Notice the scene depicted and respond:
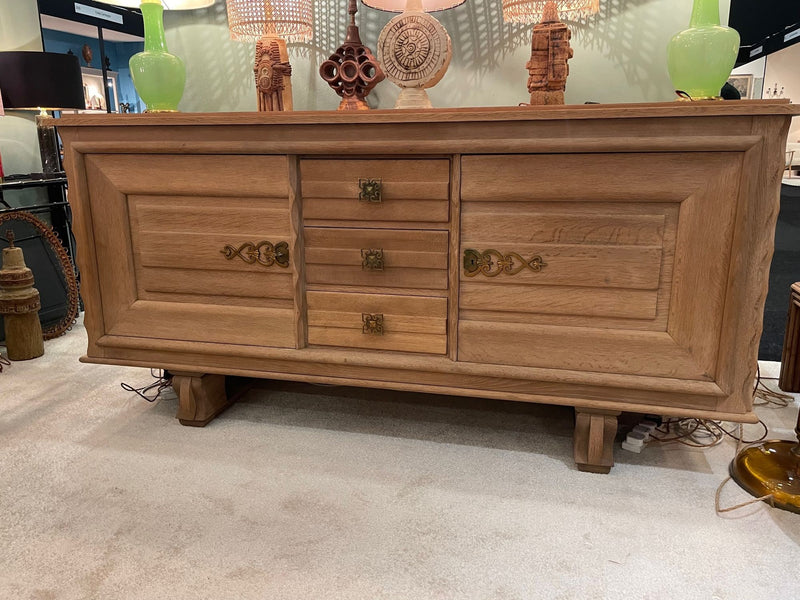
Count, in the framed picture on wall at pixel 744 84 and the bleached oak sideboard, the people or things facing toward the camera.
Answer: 2

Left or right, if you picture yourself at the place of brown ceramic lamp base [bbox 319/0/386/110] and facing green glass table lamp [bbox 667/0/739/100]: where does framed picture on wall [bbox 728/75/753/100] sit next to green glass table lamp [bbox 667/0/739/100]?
left

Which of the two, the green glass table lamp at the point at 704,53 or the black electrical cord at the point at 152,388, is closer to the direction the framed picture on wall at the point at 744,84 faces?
the green glass table lamp

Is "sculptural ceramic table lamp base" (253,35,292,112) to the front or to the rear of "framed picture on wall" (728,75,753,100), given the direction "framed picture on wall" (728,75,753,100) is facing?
to the front

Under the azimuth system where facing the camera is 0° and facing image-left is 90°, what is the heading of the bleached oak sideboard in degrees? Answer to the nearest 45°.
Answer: approximately 0°
